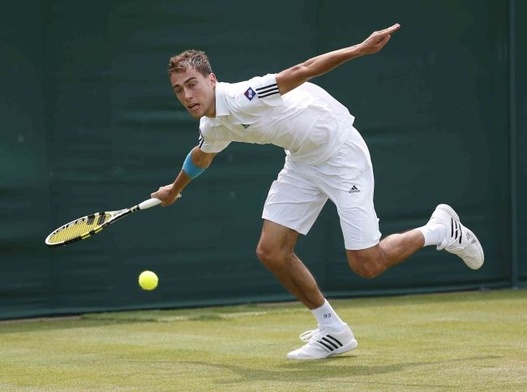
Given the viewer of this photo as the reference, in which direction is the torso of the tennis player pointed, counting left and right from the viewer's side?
facing the viewer and to the left of the viewer

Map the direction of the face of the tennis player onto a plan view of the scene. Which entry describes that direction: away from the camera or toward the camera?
toward the camera
